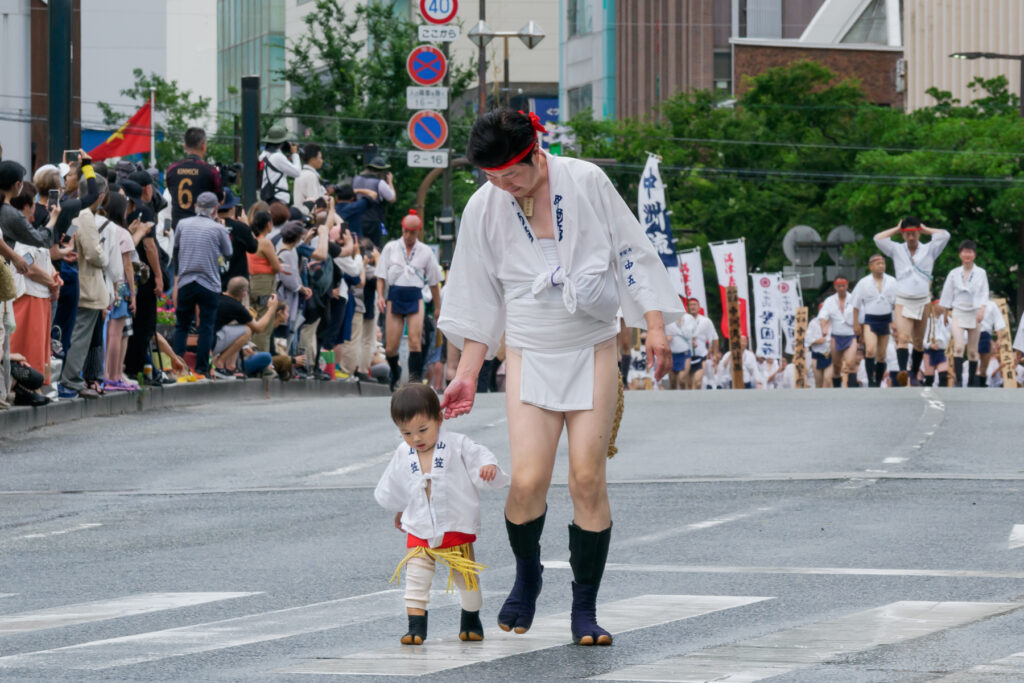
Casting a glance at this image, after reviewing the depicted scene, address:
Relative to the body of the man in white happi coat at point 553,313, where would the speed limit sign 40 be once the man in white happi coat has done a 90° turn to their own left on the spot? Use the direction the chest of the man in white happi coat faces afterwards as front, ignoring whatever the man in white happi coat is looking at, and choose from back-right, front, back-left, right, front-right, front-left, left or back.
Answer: left

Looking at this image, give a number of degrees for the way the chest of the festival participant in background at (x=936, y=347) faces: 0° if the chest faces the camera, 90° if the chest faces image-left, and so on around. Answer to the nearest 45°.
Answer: approximately 0°

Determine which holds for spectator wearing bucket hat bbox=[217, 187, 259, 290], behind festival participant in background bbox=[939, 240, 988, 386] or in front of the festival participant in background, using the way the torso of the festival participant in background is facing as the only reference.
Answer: in front

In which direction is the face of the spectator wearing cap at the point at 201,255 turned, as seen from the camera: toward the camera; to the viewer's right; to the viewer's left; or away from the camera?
away from the camera

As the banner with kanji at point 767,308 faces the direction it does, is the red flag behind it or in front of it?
in front

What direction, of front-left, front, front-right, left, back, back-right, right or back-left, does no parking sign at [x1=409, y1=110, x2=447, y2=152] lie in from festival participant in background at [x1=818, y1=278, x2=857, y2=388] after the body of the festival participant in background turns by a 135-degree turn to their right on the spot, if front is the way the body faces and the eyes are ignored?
front-left

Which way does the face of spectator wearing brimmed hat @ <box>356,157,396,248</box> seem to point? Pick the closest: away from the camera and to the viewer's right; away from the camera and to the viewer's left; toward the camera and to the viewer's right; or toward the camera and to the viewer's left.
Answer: away from the camera and to the viewer's right

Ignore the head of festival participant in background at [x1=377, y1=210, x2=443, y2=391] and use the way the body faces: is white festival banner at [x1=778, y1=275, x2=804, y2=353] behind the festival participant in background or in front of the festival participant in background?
behind

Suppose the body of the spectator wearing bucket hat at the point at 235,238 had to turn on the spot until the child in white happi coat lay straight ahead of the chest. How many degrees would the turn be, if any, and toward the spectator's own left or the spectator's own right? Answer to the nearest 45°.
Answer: approximately 90° to the spectator's own right

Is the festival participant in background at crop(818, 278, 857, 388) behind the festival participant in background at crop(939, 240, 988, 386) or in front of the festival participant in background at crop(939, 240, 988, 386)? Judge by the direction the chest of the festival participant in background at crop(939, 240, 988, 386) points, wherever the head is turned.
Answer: behind
